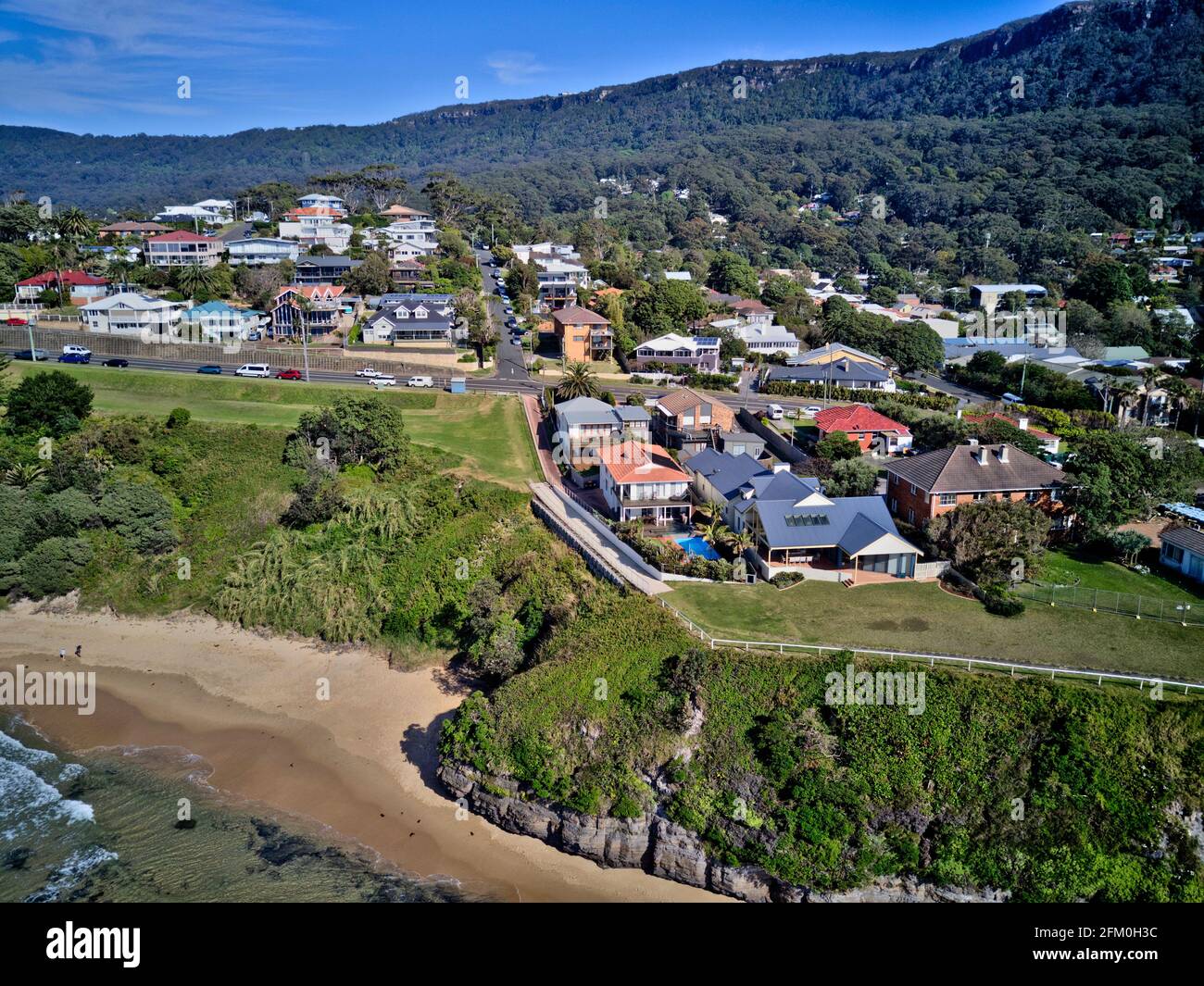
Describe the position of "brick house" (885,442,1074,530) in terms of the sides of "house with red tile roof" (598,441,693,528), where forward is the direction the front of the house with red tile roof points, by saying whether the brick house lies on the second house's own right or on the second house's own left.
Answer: on the second house's own left

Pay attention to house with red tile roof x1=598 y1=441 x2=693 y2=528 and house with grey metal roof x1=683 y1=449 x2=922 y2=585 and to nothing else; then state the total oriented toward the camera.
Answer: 2

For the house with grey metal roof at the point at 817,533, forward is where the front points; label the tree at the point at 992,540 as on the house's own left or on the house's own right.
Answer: on the house's own left

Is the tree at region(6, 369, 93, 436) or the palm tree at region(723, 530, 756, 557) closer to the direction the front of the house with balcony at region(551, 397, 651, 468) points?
the palm tree

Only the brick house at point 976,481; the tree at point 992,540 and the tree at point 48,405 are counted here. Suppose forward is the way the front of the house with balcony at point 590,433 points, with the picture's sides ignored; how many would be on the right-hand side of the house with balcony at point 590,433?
1

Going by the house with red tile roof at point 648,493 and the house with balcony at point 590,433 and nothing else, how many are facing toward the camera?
2

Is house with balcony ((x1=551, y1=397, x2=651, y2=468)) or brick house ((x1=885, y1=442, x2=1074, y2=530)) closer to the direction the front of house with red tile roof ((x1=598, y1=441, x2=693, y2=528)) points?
the brick house

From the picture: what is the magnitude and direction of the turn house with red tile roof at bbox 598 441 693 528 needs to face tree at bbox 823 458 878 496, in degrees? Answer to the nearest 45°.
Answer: approximately 90° to its left
